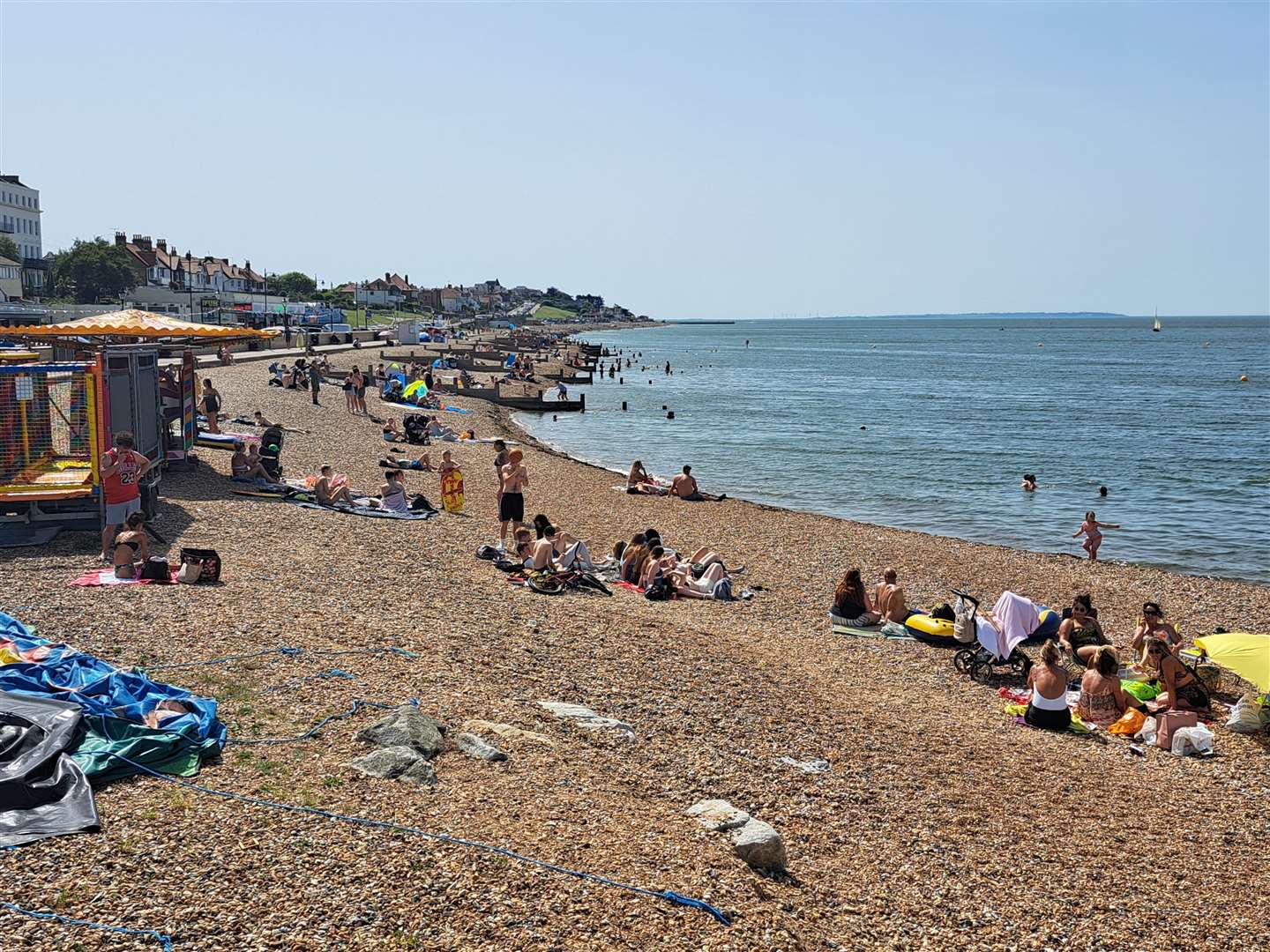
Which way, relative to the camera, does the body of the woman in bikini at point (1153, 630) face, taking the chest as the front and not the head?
toward the camera

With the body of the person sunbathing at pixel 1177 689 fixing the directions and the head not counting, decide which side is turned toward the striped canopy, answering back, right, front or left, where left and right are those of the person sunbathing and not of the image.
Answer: front

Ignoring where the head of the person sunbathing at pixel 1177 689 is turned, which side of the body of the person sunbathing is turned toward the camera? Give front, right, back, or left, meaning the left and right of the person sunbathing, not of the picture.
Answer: left

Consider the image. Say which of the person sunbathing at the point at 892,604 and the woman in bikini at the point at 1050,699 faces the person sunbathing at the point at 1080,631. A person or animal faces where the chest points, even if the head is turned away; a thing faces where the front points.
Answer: the woman in bikini

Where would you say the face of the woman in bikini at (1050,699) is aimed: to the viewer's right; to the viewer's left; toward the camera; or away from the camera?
away from the camera

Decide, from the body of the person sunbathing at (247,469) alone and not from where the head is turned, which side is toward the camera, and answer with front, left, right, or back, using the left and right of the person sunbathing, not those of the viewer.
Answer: right

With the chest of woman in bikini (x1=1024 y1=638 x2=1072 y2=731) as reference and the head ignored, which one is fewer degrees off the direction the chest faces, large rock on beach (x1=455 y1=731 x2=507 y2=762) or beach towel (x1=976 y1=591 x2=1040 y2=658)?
the beach towel

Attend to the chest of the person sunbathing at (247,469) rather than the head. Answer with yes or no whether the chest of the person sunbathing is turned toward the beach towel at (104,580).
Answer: no

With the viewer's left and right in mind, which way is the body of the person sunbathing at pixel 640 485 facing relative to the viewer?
facing to the right of the viewer

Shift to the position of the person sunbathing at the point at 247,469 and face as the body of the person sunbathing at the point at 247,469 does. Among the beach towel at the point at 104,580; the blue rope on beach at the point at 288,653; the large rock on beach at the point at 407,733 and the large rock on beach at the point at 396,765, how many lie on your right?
4

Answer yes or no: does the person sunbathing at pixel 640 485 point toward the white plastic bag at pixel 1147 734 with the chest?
no

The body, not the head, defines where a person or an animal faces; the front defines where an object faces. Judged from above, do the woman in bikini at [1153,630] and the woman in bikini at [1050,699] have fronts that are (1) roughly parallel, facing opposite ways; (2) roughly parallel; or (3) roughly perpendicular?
roughly parallel, facing opposite ways

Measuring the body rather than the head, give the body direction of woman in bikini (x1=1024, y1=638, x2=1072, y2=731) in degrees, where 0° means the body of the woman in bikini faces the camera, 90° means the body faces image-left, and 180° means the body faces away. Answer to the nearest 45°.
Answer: approximately 180°
